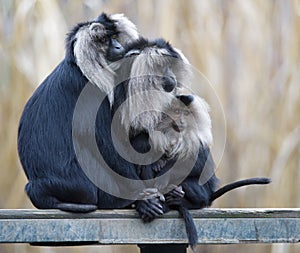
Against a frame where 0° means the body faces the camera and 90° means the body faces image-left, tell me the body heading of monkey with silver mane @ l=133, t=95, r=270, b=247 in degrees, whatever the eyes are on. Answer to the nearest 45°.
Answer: approximately 45°

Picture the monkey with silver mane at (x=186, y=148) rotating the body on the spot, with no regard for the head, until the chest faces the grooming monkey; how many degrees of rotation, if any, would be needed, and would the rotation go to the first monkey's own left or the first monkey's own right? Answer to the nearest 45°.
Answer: approximately 45° to the first monkey's own right

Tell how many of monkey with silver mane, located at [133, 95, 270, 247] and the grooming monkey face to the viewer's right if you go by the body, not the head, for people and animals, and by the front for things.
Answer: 1

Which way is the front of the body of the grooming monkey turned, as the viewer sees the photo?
to the viewer's right

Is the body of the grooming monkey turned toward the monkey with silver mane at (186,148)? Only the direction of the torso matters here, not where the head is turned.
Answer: yes
